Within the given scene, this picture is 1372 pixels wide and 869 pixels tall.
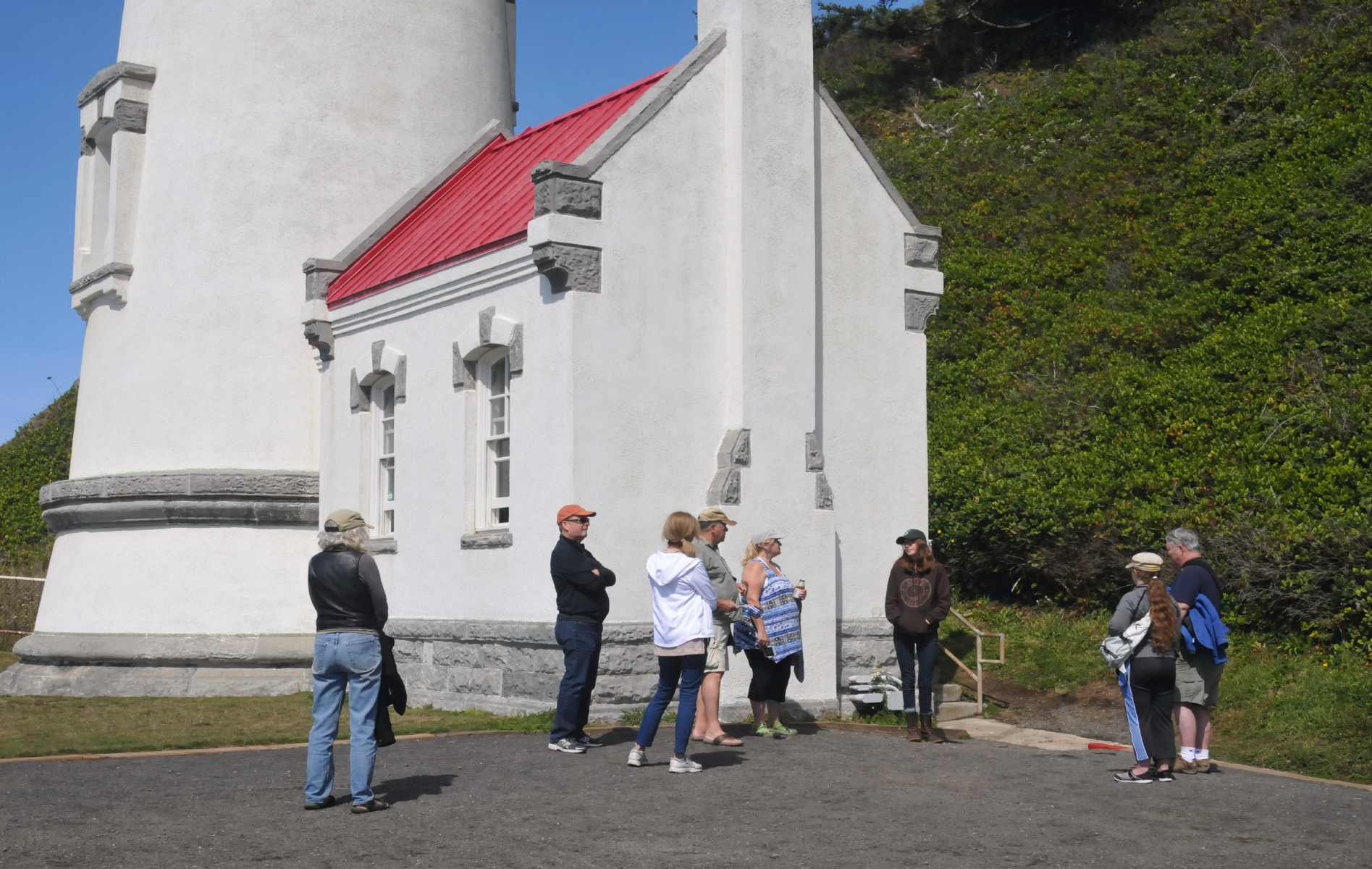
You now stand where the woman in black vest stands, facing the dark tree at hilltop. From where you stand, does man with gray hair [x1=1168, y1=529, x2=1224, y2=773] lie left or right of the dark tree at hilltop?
right

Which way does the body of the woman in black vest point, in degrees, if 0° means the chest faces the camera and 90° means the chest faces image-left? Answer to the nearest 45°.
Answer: approximately 225°

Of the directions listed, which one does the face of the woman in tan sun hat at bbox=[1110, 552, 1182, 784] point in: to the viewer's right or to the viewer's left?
to the viewer's left

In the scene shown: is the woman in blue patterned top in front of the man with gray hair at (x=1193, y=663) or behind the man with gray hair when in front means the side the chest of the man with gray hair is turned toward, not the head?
in front

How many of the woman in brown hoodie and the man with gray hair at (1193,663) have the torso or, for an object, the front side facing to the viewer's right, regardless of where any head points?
0

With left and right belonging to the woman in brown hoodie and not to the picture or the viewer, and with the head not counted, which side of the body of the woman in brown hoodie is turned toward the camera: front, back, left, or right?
front

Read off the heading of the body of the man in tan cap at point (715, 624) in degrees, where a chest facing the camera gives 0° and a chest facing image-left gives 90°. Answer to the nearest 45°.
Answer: approximately 270°

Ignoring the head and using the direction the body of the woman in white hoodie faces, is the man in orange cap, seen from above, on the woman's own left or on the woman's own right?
on the woman's own left

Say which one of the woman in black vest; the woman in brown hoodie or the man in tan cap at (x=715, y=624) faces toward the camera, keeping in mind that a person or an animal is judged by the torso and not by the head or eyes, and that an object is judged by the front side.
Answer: the woman in brown hoodie

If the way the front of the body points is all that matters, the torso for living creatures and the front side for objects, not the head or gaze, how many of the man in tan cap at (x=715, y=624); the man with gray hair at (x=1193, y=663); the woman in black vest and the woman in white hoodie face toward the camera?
0

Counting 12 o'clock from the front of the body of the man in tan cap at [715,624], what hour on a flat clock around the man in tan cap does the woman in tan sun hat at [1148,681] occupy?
The woman in tan sun hat is roughly at 1 o'clock from the man in tan cap.

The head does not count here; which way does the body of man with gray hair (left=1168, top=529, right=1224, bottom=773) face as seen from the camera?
to the viewer's left

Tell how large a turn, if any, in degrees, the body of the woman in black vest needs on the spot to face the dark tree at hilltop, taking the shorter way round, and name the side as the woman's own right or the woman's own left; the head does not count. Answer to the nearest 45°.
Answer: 0° — they already face it

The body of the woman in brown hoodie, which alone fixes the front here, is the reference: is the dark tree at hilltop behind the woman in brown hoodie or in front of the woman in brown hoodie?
behind

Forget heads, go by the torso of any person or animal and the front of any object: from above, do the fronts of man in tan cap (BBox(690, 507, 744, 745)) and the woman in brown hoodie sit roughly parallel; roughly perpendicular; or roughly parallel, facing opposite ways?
roughly perpendicular

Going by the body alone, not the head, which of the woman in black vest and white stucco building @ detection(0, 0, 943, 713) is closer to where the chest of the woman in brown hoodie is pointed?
the woman in black vest

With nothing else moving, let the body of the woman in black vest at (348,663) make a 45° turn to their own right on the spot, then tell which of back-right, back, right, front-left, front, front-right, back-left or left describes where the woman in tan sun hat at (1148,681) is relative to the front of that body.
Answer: front

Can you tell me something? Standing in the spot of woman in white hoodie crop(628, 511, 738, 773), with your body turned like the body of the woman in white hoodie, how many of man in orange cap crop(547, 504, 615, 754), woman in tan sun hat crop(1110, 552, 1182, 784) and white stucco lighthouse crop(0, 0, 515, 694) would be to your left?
2

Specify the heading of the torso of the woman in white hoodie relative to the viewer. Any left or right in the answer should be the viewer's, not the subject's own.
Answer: facing away from the viewer and to the right of the viewer
